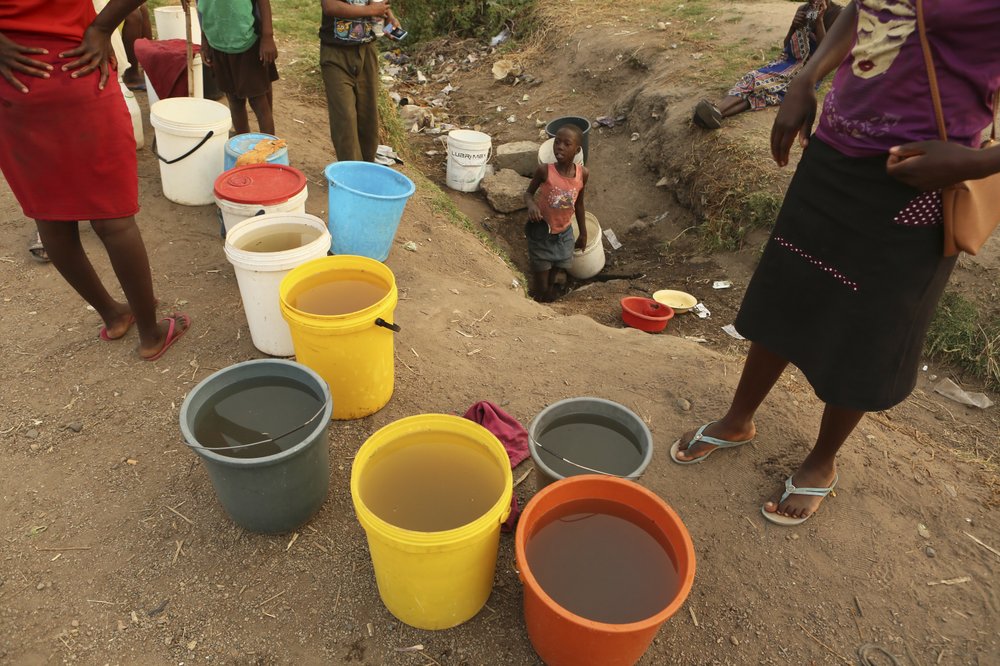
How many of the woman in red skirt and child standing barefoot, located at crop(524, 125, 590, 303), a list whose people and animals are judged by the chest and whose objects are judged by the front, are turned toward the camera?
1

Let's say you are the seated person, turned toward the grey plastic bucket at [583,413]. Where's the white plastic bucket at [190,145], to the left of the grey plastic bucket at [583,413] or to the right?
right

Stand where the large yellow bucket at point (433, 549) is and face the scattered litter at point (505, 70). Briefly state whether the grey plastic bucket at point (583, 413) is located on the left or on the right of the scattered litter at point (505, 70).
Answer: right

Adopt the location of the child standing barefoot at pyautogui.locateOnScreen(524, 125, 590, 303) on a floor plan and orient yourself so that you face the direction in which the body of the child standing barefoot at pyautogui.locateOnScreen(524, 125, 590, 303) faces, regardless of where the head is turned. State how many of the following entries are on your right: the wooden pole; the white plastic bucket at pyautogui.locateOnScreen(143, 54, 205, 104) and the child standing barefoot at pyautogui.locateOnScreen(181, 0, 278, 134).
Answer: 3

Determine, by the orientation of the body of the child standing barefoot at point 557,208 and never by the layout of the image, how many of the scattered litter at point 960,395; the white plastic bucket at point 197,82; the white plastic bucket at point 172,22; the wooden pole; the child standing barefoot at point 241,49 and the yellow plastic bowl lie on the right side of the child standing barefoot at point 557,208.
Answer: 4

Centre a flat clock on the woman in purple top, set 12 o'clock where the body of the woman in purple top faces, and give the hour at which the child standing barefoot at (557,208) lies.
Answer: The child standing barefoot is roughly at 3 o'clock from the woman in purple top.

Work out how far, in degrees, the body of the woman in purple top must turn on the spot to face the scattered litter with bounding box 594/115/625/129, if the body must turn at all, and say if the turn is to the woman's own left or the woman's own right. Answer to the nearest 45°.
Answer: approximately 90° to the woman's own right

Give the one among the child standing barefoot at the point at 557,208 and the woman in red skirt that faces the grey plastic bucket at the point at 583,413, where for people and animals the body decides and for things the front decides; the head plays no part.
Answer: the child standing barefoot

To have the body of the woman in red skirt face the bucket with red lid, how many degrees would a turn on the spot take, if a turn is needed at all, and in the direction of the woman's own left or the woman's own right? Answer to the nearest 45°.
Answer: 0° — they already face it

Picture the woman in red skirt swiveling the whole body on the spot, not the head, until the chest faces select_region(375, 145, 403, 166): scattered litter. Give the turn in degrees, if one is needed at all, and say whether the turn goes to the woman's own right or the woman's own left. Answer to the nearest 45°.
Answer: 0° — they already face it

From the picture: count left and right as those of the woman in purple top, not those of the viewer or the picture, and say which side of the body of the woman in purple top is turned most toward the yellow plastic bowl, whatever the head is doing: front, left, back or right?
right

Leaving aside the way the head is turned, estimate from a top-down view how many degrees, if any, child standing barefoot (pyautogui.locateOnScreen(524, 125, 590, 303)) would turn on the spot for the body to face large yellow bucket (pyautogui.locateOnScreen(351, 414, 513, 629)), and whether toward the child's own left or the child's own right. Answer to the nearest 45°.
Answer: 0° — they already face it
